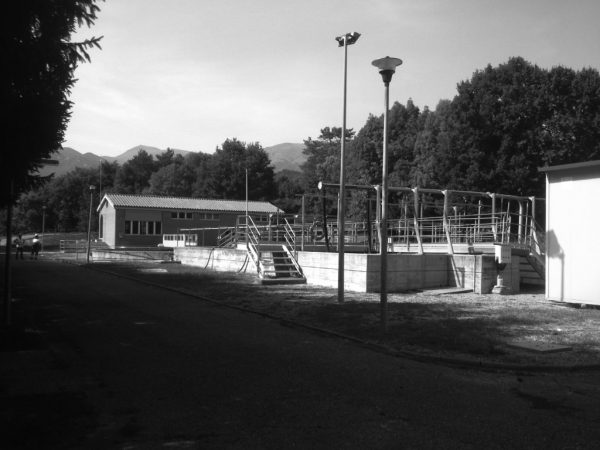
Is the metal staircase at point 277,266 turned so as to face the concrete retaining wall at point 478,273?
no

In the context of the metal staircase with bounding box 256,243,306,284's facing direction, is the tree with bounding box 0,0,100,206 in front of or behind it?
in front

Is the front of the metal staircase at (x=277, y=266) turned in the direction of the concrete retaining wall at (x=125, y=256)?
no

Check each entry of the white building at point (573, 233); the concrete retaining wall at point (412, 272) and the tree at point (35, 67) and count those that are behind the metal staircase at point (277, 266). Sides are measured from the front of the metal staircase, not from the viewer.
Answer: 0

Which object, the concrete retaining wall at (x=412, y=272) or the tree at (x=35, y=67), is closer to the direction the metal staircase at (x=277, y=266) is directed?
the tree

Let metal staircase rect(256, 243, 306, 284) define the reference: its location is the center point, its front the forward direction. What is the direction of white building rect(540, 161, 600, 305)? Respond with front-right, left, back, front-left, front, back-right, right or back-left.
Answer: front-left

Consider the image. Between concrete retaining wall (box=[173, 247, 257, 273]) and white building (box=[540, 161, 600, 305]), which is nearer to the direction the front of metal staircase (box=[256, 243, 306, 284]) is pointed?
the white building

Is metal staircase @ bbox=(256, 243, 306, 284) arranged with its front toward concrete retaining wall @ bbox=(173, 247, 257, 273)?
no

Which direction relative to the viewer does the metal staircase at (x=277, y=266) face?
toward the camera
